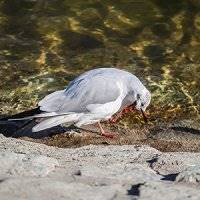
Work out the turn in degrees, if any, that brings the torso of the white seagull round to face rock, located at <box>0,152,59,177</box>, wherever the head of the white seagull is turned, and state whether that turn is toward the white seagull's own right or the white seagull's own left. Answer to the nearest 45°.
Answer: approximately 90° to the white seagull's own right

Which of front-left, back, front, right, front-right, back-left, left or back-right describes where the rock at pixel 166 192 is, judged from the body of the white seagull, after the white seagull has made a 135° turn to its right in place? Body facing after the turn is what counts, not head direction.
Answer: front-left

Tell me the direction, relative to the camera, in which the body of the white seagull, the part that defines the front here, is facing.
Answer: to the viewer's right

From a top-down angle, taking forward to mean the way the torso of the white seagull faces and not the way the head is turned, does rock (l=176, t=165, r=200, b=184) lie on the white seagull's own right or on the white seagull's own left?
on the white seagull's own right
